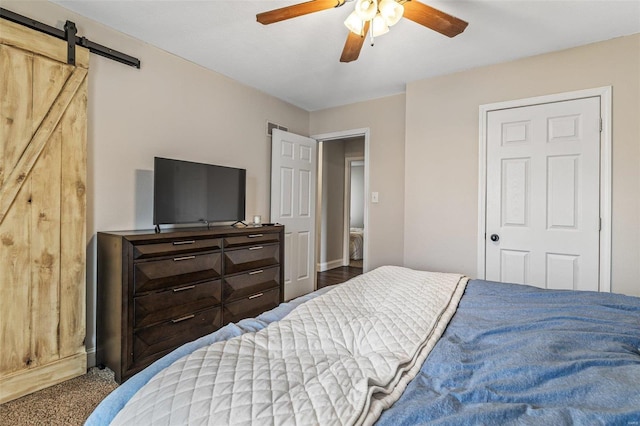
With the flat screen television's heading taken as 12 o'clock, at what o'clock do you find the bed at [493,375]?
The bed is roughly at 1 o'clock from the flat screen television.

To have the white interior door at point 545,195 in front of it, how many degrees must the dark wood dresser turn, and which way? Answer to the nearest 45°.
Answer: approximately 45° to its left

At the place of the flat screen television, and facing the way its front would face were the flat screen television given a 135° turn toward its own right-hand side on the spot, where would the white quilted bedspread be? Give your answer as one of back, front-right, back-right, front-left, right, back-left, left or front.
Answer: left

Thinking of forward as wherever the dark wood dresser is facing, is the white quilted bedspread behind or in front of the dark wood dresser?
in front

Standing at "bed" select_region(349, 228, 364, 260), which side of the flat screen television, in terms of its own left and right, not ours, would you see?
left

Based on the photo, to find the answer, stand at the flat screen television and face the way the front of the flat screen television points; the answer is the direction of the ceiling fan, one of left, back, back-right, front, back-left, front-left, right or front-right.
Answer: front

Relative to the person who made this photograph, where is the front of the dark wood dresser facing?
facing the viewer and to the right of the viewer

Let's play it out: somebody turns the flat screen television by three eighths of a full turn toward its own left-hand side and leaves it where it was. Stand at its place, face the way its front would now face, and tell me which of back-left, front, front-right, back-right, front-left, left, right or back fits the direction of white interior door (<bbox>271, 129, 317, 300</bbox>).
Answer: front-right
